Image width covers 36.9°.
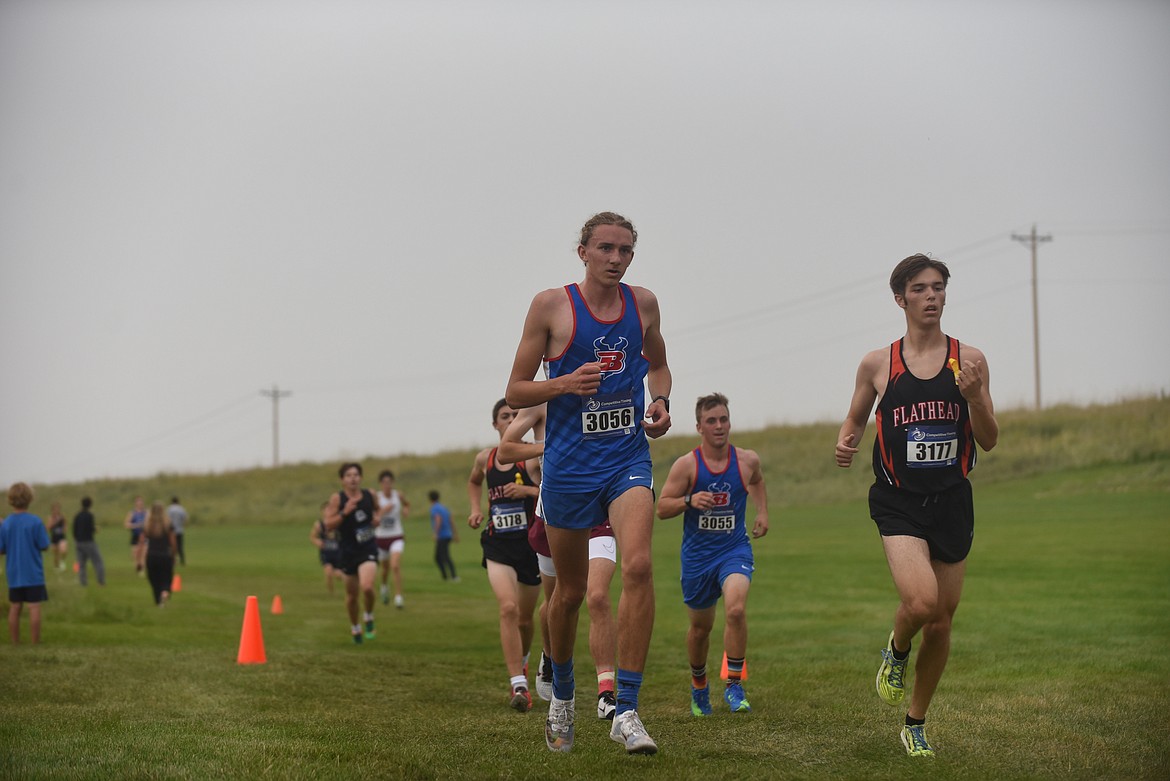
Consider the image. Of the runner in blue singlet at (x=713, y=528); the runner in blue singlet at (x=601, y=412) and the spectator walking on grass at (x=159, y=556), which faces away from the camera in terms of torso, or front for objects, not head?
the spectator walking on grass

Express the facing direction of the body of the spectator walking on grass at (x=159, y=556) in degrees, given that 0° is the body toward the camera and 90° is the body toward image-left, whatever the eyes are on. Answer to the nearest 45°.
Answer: approximately 180°

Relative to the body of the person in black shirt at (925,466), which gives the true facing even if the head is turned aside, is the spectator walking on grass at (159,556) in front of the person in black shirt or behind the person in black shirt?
behind

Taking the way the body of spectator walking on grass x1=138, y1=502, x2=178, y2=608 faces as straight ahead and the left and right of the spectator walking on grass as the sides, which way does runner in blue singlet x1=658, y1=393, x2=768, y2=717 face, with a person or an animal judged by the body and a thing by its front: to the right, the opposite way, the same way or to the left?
the opposite way

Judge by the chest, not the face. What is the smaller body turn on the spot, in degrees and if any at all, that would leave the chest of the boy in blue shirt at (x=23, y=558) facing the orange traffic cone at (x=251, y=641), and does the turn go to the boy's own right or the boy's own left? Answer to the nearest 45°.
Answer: approximately 135° to the boy's own right

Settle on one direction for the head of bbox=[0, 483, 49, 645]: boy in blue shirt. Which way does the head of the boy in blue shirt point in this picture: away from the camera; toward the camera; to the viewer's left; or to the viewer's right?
away from the camera

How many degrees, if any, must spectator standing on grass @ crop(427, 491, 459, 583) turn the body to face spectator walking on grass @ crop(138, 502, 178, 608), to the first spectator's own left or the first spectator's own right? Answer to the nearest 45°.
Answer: approximately 45° to the first spectator's own left

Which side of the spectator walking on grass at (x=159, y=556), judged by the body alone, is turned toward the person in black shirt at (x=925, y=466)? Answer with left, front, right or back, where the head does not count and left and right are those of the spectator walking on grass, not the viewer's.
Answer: back

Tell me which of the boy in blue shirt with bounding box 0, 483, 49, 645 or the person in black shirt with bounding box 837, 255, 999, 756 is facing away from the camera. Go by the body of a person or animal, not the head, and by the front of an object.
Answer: the boy in blue shirt

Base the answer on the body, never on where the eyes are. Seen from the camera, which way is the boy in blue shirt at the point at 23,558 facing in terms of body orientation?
away from the camera

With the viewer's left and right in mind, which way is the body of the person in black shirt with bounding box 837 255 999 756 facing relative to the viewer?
facing the viewer
